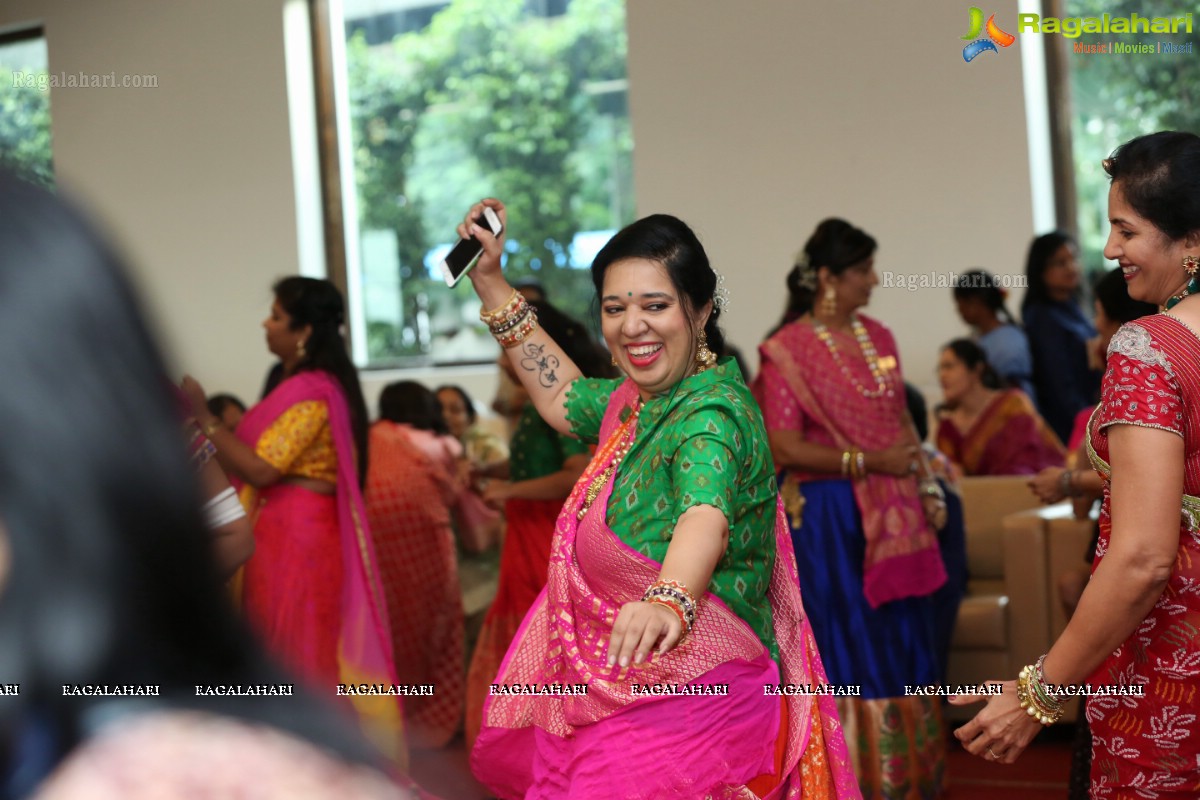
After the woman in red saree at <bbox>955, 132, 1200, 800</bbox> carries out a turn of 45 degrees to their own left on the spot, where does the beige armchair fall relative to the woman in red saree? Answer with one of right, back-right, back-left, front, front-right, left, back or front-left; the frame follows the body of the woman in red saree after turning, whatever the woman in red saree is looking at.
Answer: back-right

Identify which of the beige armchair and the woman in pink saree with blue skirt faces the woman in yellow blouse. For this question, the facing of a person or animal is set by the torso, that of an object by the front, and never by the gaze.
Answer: the beige armchair

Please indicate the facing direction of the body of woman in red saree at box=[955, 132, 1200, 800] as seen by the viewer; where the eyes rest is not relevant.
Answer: to the viewer's left

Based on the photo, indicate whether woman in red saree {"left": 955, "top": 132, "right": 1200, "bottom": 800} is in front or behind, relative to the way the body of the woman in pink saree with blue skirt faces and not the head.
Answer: in front

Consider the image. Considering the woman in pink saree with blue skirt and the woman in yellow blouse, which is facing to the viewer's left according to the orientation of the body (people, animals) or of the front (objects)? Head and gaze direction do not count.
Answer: the woman in yellow blouse

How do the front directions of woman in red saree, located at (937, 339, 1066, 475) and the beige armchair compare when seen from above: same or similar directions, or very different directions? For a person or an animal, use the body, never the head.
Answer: same or similar directions

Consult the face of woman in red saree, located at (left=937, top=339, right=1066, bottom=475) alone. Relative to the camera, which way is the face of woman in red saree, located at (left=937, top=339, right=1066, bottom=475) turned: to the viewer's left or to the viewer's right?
to the viewer's left

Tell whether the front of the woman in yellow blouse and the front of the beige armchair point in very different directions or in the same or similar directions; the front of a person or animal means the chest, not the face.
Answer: same or similar directions

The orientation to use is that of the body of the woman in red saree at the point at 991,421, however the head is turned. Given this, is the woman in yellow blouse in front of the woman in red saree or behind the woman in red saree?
in front

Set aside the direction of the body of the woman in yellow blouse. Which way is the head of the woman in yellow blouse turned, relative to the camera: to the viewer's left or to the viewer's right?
to the viewer's left

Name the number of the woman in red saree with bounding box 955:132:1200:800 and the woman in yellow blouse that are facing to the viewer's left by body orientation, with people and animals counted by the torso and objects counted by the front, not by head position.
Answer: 2

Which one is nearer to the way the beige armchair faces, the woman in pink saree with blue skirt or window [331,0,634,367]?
the woman in pink saree with blue skirt
